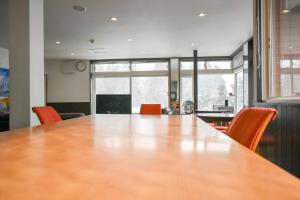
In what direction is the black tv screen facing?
toward the camera

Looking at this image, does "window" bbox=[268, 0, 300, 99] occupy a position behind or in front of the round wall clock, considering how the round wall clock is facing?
in front

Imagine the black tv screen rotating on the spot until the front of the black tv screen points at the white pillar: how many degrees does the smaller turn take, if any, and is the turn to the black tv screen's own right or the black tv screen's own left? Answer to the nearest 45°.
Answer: approximately 45° to the black tv screen's own right

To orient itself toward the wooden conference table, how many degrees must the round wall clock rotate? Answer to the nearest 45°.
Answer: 0° — it already faces it

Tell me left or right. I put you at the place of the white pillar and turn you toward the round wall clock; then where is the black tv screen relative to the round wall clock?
right

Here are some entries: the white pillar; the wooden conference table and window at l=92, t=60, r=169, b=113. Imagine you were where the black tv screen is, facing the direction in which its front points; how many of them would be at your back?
1

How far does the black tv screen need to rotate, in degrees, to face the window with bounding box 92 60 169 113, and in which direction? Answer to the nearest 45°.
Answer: approximately 180°

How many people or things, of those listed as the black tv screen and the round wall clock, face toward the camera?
2

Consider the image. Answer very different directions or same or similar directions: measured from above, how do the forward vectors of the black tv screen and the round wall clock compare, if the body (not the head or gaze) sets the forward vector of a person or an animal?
same or similar directions

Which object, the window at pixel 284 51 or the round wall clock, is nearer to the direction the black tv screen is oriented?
the window

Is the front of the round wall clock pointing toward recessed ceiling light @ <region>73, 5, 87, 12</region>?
yes

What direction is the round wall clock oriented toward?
toward the camera

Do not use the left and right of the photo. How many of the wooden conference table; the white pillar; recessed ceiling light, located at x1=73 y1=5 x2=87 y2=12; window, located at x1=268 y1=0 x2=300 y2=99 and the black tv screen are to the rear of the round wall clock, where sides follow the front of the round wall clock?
0
